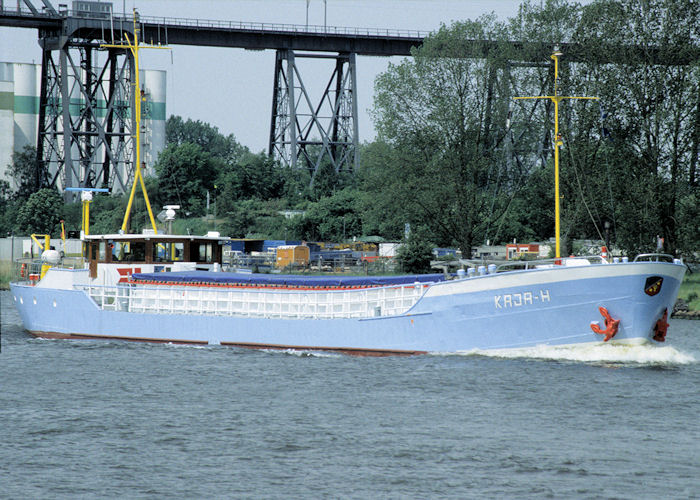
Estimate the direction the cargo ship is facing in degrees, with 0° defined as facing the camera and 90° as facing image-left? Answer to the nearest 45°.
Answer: approximately 315°
